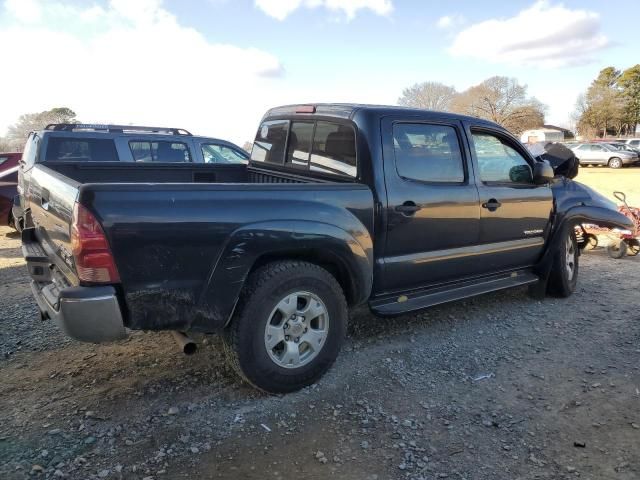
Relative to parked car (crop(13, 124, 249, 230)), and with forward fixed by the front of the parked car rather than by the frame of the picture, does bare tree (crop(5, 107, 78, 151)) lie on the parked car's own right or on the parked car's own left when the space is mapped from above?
on the parked car's own left

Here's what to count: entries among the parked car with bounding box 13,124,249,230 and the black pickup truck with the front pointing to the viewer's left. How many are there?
0

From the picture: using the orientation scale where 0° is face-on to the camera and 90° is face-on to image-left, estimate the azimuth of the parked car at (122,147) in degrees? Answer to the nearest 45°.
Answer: approximately 270°

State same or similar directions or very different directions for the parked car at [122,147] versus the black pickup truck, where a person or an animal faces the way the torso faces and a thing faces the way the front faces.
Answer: same or similar directions

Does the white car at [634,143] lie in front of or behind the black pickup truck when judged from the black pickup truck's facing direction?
in front

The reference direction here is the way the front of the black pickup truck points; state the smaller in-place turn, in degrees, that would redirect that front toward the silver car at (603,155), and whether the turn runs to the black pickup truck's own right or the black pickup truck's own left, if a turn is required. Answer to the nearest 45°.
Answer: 0° — it already faces it

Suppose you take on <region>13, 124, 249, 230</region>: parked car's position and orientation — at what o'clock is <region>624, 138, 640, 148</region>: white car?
The white car is roughly at 11 o'clock from the parked car.

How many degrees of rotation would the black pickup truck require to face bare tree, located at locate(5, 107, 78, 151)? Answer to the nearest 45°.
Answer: approximately 90° to its left

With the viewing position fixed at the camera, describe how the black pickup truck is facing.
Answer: facing away from the viewer and to the right of the viewer

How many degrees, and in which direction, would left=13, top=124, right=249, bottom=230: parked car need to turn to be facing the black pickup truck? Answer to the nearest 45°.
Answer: approximately 90° to its right

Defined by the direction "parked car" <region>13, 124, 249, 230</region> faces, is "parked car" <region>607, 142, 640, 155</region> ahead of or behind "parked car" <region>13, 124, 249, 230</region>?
ahead
